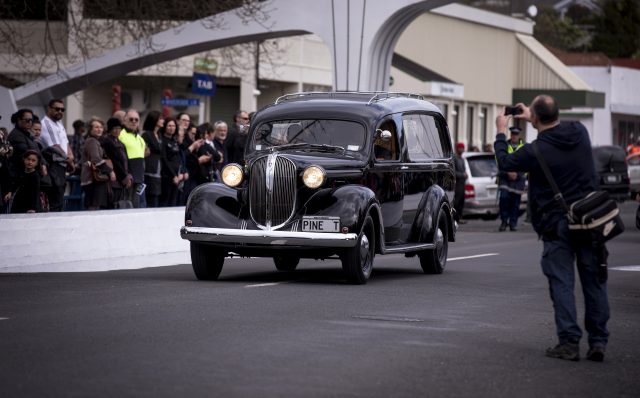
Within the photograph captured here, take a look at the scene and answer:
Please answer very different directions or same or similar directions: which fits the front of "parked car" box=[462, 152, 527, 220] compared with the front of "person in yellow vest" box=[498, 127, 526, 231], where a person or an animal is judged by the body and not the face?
very different directions

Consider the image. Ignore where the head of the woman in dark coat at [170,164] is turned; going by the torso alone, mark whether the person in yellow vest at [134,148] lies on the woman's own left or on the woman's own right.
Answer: on the woman's own right

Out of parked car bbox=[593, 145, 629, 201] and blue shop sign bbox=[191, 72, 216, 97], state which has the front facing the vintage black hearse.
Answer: the blue shop sign

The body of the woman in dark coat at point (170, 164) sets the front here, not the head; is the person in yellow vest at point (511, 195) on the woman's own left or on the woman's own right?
on the woman's own left

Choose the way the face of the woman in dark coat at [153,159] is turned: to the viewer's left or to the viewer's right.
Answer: to the viewer's right

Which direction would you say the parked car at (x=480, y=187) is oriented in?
away from the camera

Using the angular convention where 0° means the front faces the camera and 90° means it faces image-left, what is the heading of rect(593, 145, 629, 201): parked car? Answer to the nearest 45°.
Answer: approximately 180°

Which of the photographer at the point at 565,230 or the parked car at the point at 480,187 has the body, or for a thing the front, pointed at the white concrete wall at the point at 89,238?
the photographer

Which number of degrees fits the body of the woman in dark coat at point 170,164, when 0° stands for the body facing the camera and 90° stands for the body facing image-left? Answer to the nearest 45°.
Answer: approximately 315°

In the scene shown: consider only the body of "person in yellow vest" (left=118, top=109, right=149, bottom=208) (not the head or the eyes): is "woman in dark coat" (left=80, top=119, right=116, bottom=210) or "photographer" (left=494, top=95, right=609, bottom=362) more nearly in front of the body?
the photographer
